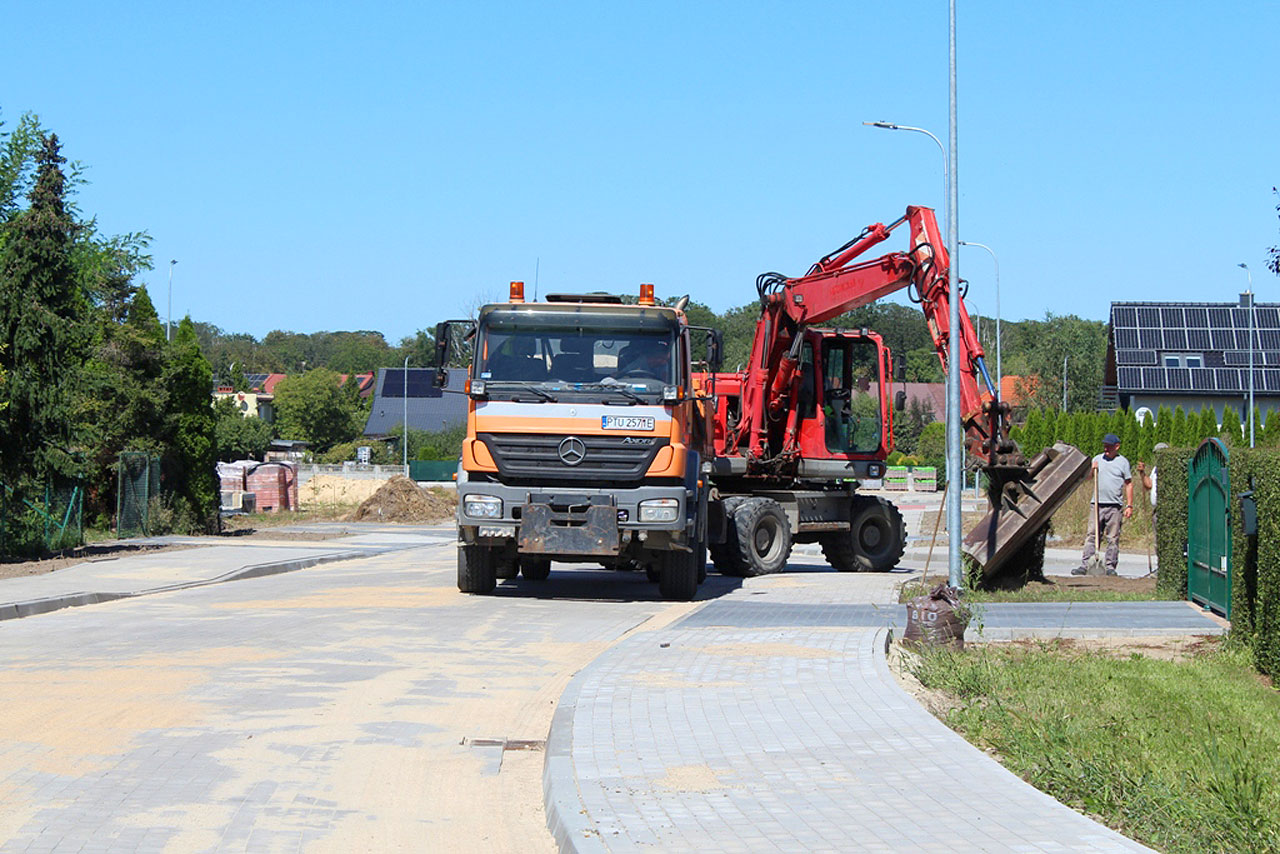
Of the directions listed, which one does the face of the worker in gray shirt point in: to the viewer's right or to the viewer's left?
to the viewer's left

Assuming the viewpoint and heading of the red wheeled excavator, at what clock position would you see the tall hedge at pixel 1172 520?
The tall hedge is roughly at 12 o'clock from the red wheeled excavator.

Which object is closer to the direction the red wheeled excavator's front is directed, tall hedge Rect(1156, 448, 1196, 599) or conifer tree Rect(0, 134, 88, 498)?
the tall hedge

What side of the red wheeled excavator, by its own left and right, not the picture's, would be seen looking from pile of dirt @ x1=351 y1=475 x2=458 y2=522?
back

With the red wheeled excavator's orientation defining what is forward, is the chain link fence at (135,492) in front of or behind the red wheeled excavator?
behind

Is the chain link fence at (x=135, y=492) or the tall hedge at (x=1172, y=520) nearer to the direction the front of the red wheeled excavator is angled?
the tall hedge

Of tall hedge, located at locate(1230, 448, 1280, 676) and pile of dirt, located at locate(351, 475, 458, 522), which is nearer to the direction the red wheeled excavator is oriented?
the tall hedge

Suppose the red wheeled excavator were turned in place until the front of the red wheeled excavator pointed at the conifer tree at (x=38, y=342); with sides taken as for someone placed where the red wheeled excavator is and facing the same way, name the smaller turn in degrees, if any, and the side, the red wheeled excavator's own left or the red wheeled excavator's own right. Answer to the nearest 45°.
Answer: approximately 135° to the red wheeled excavator's own right

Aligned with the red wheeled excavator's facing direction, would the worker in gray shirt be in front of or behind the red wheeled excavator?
in front

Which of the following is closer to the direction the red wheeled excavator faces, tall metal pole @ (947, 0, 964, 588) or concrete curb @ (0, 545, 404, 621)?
the tall metal pole

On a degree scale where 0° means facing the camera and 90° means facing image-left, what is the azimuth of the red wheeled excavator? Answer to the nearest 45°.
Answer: approximately 315°

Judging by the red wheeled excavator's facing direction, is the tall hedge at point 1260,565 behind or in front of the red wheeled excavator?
in front

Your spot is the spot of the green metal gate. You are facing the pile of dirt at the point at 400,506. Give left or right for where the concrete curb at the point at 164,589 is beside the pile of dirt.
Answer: left
